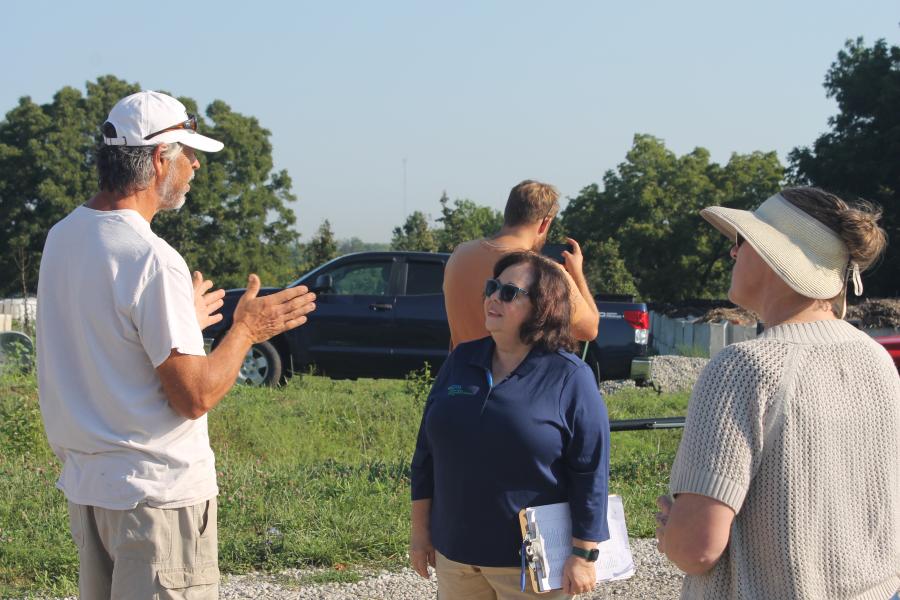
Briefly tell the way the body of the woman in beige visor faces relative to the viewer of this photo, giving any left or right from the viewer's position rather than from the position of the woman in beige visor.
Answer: facing away from the viewer and to the left of the viewer

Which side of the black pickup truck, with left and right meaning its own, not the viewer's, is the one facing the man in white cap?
left

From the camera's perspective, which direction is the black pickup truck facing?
to the viewer's left

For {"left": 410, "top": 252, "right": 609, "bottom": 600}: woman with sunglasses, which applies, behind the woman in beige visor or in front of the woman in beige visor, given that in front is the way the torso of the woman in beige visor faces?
in front

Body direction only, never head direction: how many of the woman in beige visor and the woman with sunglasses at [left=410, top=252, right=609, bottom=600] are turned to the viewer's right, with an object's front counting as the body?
0

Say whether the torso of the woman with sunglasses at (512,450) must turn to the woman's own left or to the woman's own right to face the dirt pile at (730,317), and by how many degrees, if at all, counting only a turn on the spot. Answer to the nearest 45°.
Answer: approximately 135° to the woman's own right

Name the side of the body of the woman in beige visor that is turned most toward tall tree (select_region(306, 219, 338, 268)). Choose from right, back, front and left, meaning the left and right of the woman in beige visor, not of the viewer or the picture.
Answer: front

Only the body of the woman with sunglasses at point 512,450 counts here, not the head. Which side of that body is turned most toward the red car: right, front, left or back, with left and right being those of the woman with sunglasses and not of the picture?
back

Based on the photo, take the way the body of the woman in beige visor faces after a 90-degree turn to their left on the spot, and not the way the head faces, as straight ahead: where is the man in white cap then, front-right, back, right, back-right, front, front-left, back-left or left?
front-right

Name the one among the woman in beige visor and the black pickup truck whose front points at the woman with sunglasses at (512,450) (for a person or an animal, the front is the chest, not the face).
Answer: the woman in beige visor

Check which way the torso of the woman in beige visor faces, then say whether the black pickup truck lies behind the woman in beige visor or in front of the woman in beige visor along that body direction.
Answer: in front

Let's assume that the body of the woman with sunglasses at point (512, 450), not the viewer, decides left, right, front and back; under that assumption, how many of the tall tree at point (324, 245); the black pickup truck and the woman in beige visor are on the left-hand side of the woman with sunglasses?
1

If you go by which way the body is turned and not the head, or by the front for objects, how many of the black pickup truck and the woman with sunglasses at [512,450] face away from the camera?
0
